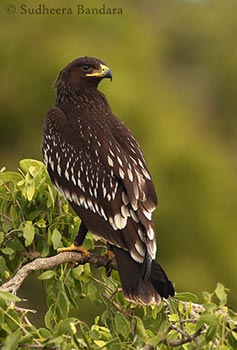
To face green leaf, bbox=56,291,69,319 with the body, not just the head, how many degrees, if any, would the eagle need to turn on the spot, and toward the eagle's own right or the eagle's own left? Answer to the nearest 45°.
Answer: approximately 135° to the eagle's own left

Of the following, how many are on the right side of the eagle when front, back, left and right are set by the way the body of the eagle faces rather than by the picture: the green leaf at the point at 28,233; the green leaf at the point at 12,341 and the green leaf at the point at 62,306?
0

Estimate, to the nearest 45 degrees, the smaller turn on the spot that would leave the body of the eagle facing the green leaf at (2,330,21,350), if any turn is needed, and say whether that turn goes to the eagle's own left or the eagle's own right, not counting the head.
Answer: approximately 135° to the eagle's own left

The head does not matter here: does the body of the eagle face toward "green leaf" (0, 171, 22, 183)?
no

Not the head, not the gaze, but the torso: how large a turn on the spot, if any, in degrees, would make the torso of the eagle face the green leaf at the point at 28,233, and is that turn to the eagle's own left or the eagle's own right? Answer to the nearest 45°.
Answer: approximately 90° to the eagle's own left

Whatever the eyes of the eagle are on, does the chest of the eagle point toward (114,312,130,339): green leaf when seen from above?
no

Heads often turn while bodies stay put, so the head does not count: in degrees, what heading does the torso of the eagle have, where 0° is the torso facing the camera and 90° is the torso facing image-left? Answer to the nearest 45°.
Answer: approximately 135°

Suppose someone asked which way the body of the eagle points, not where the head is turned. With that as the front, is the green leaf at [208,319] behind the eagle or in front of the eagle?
behind
